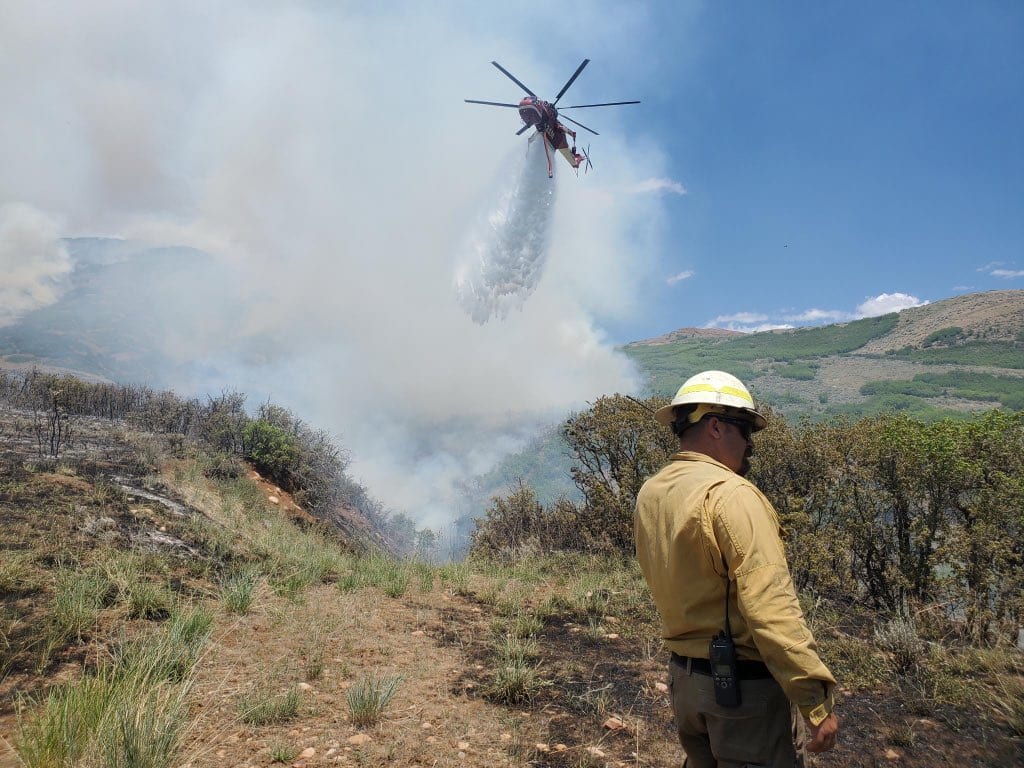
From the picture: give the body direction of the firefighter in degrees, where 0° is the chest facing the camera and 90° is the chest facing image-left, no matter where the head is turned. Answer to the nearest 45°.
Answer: approximately 225°

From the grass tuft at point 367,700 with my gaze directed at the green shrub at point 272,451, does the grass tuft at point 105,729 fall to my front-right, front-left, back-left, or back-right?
back-left

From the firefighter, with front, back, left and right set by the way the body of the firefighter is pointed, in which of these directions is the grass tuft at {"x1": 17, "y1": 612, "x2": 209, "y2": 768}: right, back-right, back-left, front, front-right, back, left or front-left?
back-left

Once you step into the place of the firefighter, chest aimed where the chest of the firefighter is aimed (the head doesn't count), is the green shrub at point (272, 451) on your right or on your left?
on your left

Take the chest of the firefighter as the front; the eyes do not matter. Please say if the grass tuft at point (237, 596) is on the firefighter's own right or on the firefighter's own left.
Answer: on the firefighter's own left
